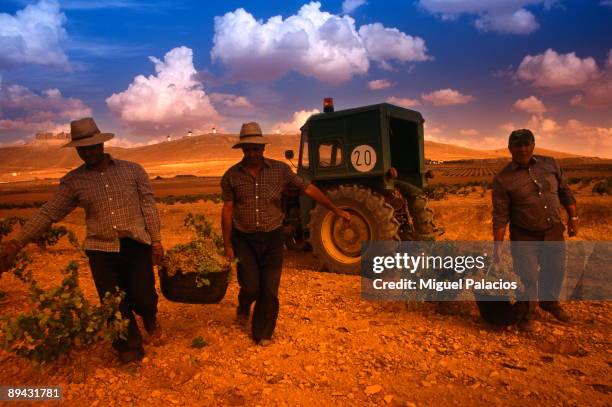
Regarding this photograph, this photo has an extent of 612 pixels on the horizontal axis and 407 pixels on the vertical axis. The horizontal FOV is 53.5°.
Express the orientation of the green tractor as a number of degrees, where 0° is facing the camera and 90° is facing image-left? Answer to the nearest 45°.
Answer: approximately 135°

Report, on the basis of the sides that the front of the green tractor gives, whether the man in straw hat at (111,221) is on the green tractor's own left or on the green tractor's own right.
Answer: on the green tractor's own left

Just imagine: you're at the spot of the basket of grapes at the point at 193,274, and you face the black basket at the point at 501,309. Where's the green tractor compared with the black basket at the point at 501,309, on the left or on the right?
left

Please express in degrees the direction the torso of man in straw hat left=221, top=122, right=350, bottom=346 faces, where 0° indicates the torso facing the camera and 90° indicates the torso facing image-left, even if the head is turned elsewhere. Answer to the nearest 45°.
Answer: approximately 0°

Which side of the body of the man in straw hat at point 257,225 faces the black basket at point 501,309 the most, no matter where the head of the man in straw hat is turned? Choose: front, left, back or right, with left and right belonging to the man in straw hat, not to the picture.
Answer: left

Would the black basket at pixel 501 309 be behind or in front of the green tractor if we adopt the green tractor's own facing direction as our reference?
behind

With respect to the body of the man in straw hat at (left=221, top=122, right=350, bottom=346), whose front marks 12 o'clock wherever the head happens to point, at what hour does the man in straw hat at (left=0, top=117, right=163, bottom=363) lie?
the man in straw hat at (left=0, top=117, right=163, bottom=363) is roughly at 2 o'clock from the man in straw hat at (left=221, top=122, right=350, bottom=346).

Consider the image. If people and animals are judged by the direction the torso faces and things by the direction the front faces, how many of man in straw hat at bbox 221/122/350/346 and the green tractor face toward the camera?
1

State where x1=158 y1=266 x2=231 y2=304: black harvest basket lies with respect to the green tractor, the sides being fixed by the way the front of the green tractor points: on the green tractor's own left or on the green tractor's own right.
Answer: on the green tractor's own left
